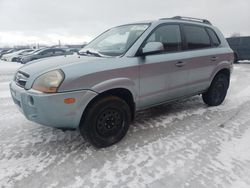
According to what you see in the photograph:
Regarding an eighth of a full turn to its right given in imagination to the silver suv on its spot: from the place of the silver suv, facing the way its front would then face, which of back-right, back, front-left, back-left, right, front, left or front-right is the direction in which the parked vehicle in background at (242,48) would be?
back-right

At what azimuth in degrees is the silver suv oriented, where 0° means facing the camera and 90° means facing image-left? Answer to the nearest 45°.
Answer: approximately 45°
